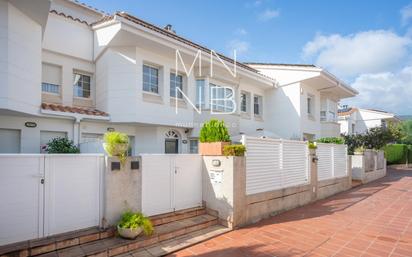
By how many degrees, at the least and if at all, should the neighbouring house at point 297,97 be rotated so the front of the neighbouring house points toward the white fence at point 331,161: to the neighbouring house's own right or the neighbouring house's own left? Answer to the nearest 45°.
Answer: approximately 45° to the neighbouring house's own right

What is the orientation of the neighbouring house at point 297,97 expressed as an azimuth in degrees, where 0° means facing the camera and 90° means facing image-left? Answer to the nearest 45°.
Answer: approximately 315°

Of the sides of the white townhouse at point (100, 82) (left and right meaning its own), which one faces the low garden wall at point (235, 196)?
front

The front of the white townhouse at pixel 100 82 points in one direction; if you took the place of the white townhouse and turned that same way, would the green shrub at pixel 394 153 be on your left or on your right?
on your left

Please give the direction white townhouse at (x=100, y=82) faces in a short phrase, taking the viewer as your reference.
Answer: facing the viewer and to the right of the viewer

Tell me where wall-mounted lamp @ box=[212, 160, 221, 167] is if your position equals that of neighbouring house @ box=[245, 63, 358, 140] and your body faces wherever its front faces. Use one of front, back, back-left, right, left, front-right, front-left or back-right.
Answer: front-right
